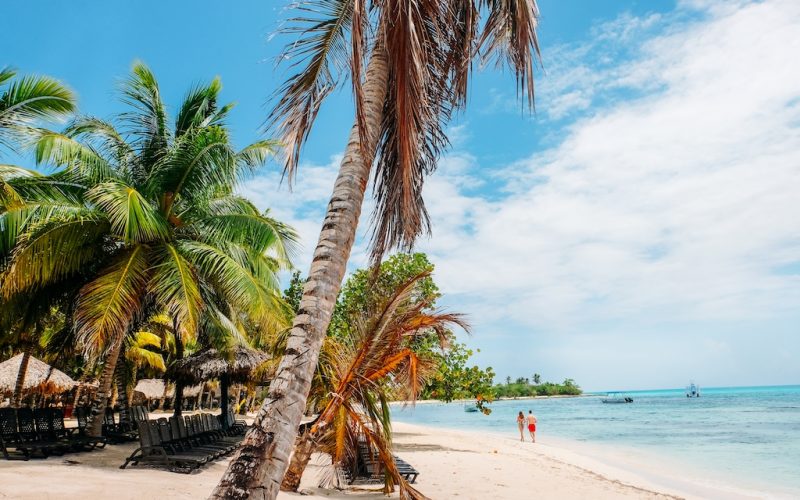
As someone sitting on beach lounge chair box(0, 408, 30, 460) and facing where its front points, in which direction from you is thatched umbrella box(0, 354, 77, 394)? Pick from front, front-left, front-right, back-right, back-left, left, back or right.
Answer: back-left

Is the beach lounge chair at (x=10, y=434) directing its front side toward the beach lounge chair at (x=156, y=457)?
yes

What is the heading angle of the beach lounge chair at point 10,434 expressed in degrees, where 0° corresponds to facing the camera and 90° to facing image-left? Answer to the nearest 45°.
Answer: approximately 315°

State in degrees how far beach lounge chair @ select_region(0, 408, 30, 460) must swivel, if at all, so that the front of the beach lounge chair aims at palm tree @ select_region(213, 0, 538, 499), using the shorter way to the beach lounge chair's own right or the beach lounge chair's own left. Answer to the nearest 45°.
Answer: approximately 45° to the beach lounge chair's own right

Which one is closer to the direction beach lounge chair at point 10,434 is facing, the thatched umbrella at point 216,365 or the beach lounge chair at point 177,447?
the beach lounge chair
